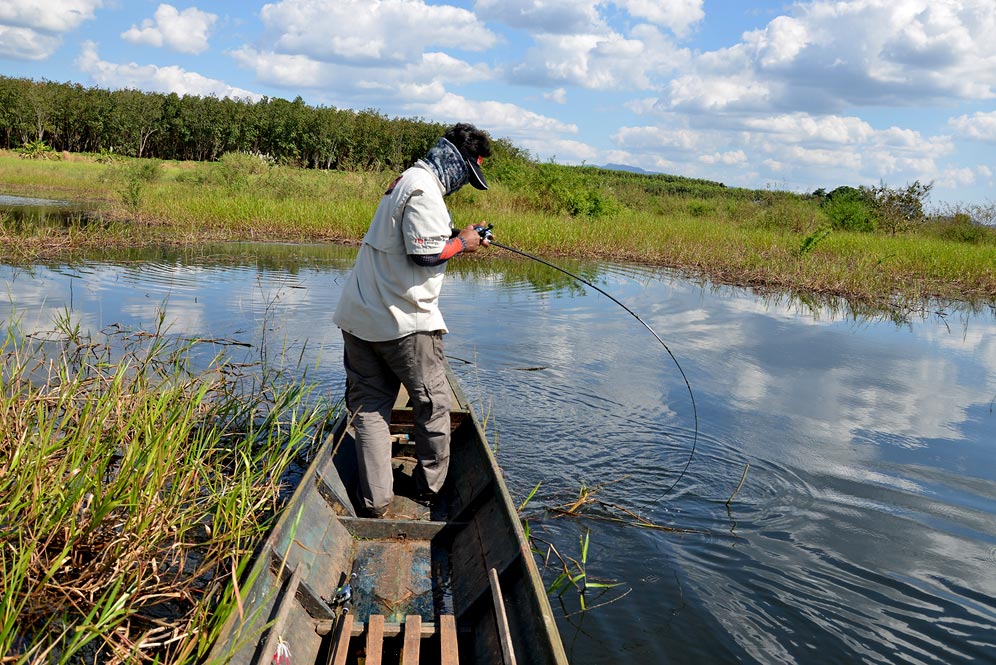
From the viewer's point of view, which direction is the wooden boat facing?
away from the camera

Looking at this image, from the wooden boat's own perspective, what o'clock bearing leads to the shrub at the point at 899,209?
The shrub is roughly at 1 o'clock from the wooden boat.

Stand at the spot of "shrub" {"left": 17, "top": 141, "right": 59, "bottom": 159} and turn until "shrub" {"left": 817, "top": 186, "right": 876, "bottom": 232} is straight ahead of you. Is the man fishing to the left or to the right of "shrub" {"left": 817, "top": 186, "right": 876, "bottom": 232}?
right

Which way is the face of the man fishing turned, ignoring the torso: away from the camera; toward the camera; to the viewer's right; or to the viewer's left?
to the viewer's right

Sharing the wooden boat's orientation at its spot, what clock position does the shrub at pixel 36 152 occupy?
The shrub is roughly at 11 o'clock from the wooden boat.

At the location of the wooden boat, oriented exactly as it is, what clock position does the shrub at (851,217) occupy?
The shrub is roughly at 1 o'clock from the wooden boat.
